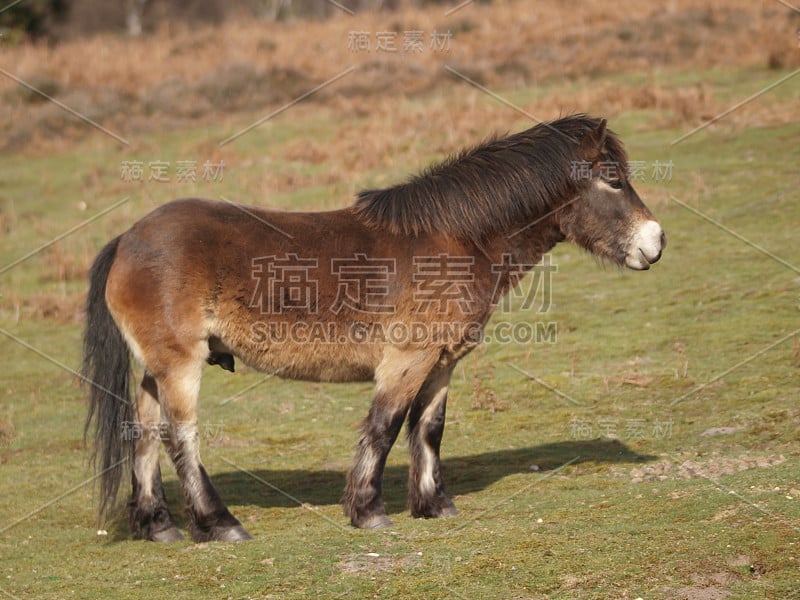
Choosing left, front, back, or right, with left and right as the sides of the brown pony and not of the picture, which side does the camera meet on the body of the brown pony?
right
